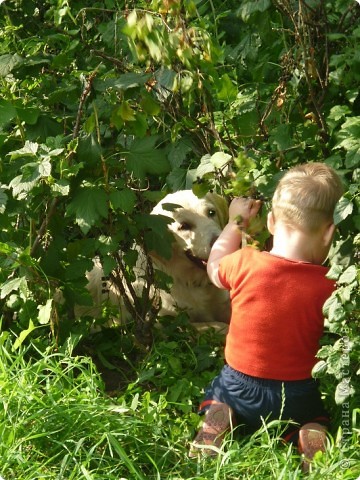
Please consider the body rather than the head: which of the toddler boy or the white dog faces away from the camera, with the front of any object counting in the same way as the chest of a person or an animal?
the toddler boy

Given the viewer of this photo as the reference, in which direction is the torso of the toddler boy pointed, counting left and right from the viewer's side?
facing away from the viewer

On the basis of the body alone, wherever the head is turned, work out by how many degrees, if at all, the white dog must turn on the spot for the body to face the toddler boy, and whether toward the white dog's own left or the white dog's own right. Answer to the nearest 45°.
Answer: approximately 45° to the white dog's own right

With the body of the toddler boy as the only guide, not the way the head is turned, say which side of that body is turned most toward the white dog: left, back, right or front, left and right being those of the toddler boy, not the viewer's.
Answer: front

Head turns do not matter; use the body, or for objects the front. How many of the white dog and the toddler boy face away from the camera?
1
